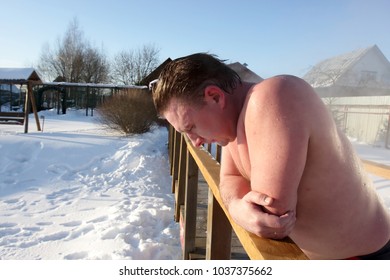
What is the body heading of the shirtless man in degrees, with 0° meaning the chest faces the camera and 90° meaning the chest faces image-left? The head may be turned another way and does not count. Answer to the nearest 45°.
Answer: approximately 90°

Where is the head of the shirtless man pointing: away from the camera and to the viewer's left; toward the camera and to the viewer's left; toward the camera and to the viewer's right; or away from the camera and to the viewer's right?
toward the camera and to the viewer's left
